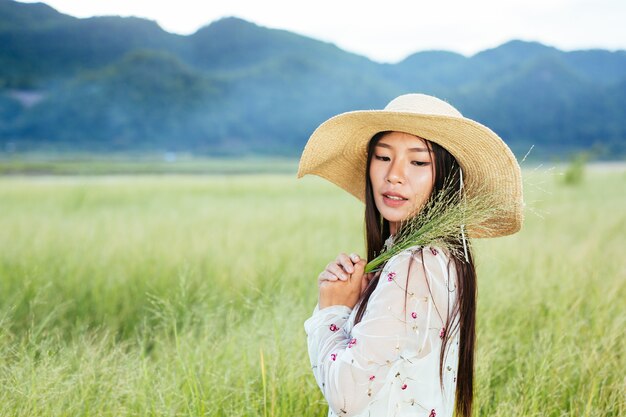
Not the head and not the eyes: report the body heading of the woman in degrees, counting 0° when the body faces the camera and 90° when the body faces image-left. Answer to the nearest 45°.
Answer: approximately 90°
